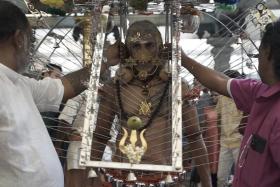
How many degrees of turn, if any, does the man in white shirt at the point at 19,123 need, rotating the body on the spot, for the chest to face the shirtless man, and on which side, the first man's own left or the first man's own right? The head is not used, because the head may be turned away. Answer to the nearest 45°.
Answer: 0° — they already face them

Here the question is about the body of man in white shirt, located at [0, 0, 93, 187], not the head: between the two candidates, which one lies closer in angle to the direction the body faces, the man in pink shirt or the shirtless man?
the shirtless man

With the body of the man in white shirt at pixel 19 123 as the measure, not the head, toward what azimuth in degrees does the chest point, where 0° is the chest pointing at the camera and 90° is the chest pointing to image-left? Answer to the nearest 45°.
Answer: approximately 225°

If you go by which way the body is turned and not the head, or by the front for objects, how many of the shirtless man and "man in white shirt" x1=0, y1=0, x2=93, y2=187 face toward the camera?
1

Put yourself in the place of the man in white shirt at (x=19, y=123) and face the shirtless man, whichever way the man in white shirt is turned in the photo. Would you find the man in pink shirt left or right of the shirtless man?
right

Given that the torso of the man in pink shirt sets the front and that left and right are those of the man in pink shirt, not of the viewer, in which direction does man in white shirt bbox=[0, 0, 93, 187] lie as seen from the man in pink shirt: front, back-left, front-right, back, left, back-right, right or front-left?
front-right

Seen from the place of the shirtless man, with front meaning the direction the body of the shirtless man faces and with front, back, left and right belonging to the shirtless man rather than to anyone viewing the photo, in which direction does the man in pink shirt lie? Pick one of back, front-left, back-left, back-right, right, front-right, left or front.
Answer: front-left

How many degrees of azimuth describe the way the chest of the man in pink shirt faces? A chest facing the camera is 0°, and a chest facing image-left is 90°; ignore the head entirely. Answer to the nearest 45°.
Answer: approximately 45°

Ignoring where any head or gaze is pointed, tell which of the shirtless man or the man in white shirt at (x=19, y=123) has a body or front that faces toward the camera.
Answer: the shirtless man

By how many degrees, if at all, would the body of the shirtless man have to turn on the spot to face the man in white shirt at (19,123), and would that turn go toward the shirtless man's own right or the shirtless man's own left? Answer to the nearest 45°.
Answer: approximately 45° to the shirtless man's own right

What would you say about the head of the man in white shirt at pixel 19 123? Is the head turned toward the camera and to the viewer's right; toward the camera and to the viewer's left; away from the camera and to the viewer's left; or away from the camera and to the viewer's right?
away from the camera and to the viewer's right

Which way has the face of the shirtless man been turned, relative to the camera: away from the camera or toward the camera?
toward the camera

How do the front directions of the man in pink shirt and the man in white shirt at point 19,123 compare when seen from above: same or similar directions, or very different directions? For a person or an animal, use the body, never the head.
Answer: very different directions

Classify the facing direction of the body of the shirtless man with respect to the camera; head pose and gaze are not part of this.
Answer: toward the camera

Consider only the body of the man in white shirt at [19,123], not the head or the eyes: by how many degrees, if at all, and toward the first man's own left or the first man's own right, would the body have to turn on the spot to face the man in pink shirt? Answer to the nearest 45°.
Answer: approximately 45° to the first man's own right
